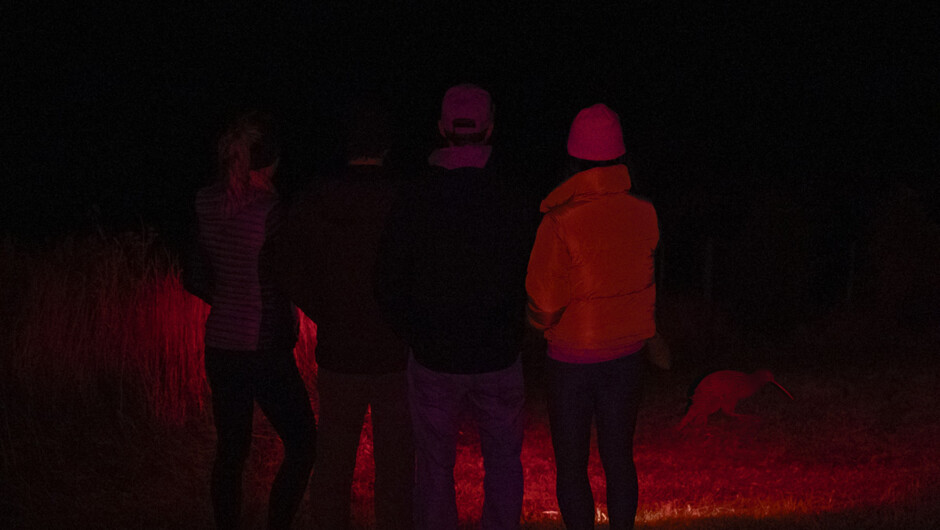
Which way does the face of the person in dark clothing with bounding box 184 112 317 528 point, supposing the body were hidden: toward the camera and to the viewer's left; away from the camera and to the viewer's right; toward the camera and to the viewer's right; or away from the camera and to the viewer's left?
away from the camera and to the viewer's right

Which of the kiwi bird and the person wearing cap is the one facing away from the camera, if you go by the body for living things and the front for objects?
the person wearing cap

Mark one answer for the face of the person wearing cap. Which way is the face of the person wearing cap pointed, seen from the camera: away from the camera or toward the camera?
away from the camera

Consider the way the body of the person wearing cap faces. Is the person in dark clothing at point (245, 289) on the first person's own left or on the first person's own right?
on the first person's own left

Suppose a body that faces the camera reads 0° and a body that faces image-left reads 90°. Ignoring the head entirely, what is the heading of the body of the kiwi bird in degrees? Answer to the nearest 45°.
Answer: approximately 270°

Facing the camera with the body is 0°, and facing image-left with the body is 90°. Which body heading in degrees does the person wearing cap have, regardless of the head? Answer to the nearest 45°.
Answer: approximately 180°

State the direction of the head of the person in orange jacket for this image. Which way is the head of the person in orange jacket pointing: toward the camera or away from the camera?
away from the camera

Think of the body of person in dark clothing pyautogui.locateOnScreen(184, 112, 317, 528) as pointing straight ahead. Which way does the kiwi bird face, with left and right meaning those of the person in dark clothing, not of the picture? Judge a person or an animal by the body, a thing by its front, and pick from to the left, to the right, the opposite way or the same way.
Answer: to the right

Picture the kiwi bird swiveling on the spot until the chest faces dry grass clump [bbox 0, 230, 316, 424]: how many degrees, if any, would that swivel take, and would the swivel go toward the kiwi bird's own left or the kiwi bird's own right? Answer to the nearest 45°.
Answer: approximately 180°

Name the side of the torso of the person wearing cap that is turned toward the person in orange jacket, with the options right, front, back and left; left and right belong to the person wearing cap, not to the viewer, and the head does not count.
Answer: right

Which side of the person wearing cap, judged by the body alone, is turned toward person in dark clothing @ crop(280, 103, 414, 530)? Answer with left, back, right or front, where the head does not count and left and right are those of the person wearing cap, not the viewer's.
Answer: left

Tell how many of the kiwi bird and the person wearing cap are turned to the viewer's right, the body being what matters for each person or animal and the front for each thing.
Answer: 1

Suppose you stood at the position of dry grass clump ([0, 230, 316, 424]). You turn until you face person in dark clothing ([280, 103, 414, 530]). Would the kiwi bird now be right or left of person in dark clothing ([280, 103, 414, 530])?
left
